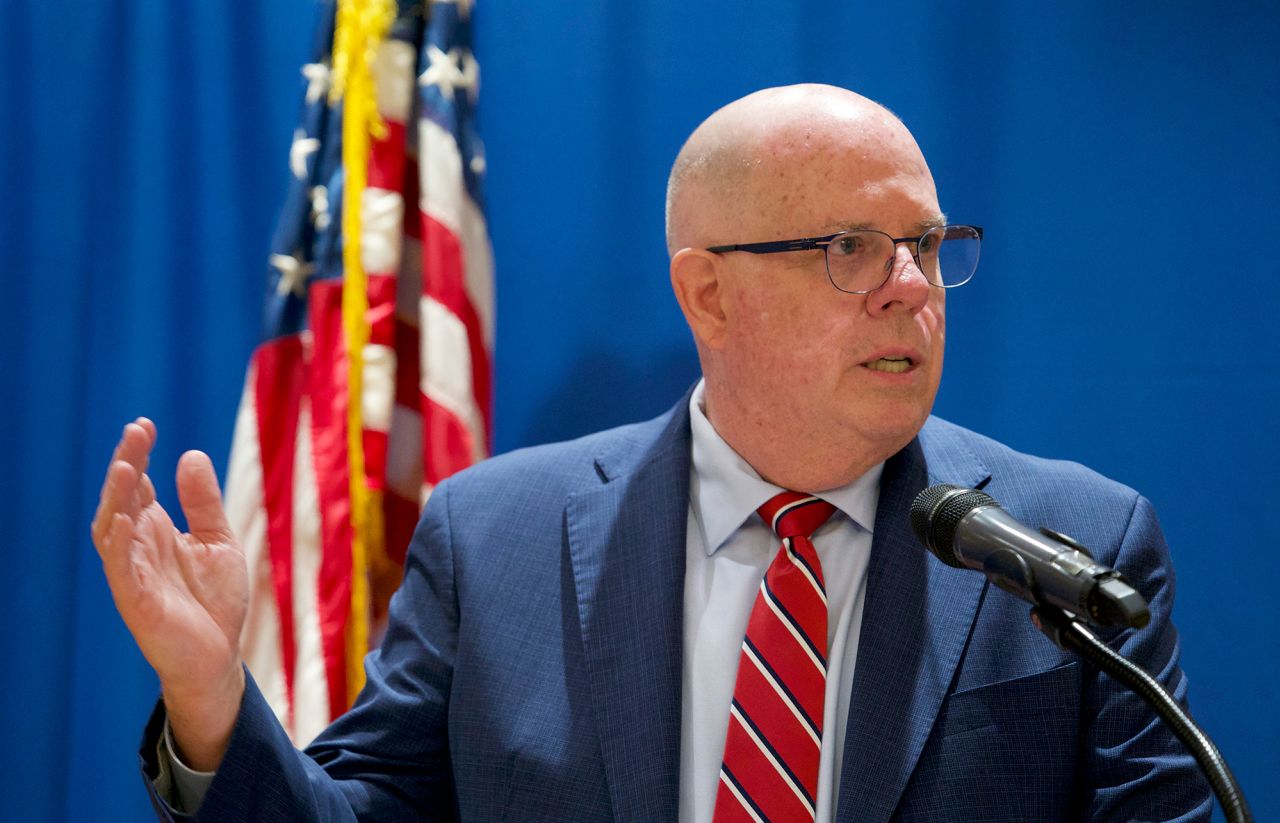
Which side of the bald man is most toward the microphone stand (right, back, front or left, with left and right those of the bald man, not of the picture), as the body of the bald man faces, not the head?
front

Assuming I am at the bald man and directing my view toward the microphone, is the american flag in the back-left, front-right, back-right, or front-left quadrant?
back-left

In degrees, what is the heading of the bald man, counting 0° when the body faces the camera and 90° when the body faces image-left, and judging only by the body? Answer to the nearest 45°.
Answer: approximately 0°

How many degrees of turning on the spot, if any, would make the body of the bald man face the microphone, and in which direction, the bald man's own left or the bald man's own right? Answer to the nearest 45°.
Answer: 0° — they already face it

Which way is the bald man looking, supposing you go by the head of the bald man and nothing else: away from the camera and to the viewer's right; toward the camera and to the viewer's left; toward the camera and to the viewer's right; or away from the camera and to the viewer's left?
toward the camera and to the viewer's right

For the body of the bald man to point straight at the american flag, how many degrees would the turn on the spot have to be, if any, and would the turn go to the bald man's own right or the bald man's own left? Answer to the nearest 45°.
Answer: approximately 135° to the bald man's own right
